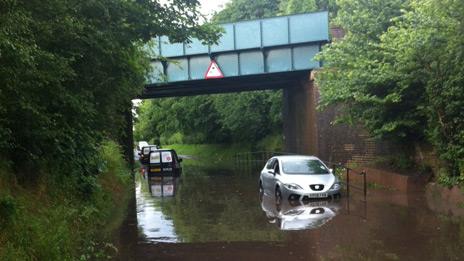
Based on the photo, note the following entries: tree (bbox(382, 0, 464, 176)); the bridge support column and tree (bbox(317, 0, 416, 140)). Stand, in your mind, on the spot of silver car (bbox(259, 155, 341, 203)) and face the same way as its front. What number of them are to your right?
0

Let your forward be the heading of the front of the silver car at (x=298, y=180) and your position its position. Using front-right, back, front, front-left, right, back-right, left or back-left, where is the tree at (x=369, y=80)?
left

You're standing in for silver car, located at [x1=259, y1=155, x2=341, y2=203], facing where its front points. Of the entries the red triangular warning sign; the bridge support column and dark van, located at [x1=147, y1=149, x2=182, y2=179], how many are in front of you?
0

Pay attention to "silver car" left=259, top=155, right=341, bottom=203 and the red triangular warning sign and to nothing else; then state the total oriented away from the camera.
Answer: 0

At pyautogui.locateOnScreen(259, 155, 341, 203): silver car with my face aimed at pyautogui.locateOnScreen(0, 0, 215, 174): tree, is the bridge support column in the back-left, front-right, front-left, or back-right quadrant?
back-right

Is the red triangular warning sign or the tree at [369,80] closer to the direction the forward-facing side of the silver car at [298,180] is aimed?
the tree

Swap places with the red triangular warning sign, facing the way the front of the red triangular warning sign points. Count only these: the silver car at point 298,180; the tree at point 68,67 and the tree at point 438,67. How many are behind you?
0

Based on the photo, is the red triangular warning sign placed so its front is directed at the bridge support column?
no

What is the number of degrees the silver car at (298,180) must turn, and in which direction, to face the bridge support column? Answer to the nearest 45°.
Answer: approximately 135° to its left

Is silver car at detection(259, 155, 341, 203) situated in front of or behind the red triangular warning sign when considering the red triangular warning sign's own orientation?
in front

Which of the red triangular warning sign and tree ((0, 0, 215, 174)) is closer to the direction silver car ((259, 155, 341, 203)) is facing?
the tree

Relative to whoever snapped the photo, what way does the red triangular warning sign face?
facing the viewer

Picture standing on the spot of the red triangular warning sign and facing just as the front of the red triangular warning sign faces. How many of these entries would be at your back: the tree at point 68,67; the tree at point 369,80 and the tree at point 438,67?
0

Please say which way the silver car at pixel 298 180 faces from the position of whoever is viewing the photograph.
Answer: facing the viewer and to the right of the viewer

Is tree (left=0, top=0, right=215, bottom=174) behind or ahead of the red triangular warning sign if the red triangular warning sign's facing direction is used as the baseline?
ahead

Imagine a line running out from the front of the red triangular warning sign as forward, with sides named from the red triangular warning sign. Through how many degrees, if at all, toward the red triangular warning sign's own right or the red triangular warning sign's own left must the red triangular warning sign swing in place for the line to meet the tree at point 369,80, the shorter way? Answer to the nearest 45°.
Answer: approximately 45° to the red triangular warning sign's own left
